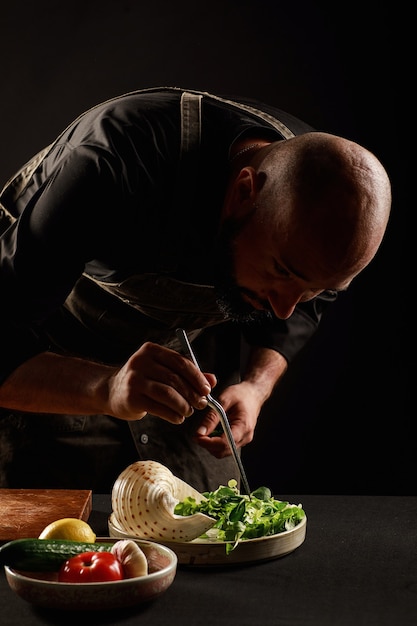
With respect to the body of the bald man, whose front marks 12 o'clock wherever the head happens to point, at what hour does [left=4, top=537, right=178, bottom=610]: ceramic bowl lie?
The ceramic bowl is roughly at 2 o'clock from the bald man.

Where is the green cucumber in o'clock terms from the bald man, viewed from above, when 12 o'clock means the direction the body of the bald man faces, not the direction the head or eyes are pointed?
The green cucumber is roughly at 2 o'clock from the bald man.

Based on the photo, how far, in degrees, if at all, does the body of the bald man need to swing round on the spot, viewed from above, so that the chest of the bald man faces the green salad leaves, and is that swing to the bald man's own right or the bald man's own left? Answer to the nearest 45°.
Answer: approximately 45° to the bald man's own right

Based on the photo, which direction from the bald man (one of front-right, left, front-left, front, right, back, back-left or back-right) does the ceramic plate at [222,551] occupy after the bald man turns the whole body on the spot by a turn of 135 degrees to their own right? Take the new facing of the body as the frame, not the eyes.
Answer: left

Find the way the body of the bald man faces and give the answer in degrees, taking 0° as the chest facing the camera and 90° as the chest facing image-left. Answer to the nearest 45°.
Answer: approximately 315°

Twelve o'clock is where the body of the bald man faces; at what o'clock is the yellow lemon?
The yellow lemon is roughly at 2 o'clock from the bald man.

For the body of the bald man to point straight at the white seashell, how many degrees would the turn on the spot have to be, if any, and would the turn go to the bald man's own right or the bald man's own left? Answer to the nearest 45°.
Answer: approximately 45° to the bald man's own right
